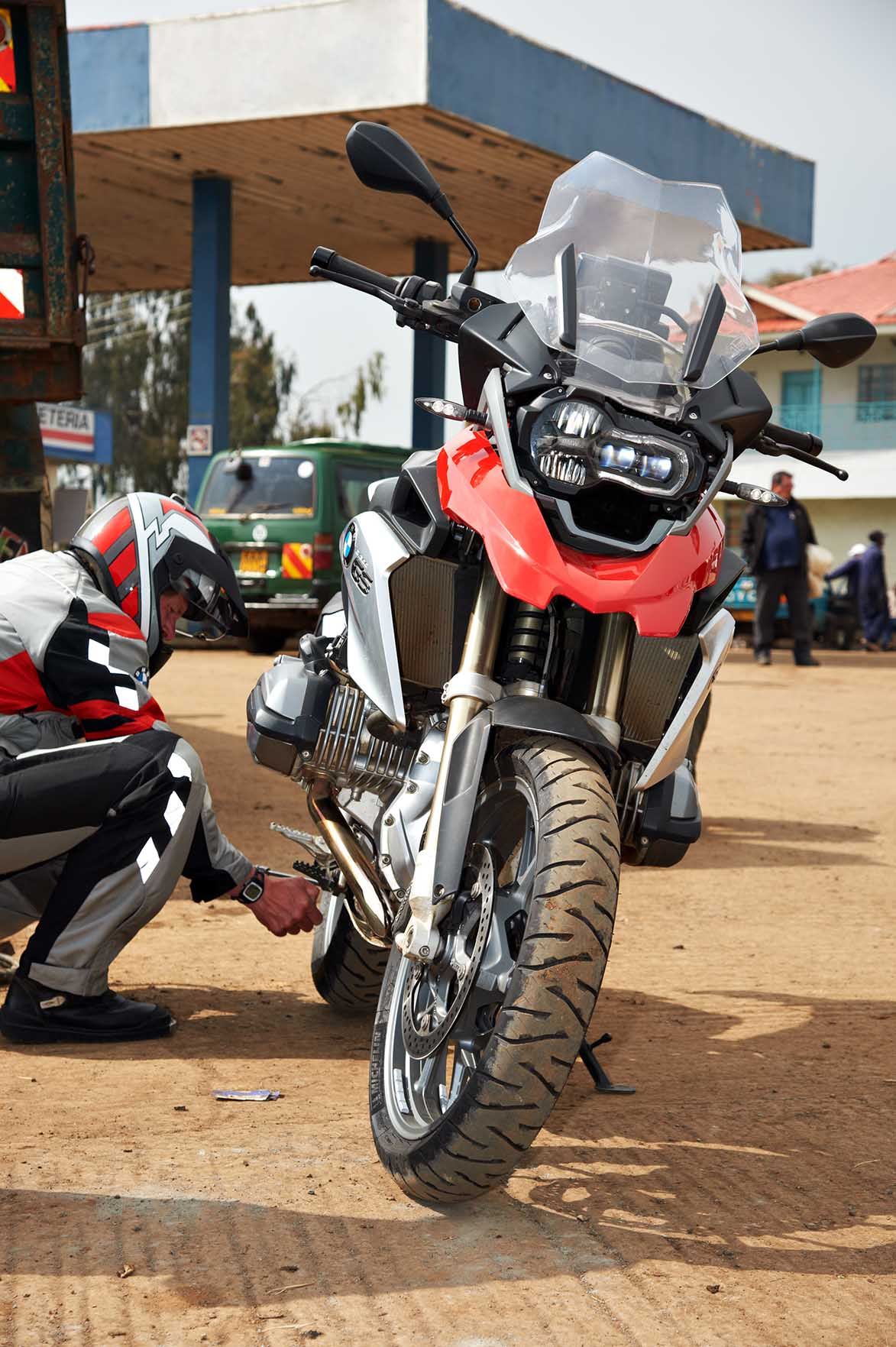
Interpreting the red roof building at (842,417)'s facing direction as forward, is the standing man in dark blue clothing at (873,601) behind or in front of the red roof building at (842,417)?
in front

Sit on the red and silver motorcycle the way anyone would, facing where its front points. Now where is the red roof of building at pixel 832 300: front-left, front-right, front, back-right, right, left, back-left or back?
back-left

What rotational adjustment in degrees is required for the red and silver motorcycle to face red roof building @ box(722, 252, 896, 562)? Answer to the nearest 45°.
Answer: approximately 135° to its left

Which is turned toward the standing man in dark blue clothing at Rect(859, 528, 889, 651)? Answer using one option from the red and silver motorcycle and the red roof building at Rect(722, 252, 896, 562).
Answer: the red roof building

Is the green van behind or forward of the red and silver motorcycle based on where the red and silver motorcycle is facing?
behind

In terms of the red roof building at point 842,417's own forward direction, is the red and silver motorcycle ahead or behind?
ahead

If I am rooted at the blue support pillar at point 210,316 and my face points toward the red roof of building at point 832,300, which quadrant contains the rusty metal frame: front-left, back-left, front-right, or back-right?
back-right

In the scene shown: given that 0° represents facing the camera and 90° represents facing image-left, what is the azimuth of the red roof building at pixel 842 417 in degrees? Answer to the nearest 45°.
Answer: approximately 0°
